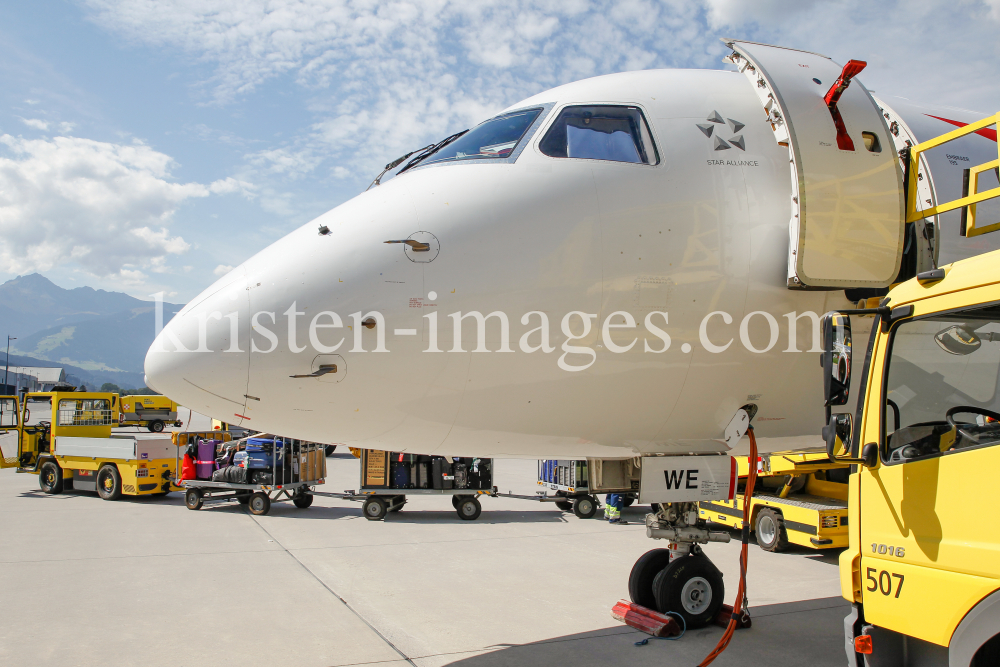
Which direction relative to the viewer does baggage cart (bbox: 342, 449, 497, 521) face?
to the viewer's left

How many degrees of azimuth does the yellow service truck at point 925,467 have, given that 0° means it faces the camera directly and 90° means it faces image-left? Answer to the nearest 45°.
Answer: approximately 90°

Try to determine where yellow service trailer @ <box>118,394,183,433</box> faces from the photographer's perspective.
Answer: facing to the left of the viewer

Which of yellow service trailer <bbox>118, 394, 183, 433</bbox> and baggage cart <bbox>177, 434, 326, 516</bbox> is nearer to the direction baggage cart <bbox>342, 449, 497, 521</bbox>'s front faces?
the baggage cart

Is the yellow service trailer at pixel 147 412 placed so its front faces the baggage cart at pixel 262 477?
no

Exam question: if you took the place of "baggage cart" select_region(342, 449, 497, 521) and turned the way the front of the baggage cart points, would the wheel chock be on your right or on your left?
on your left

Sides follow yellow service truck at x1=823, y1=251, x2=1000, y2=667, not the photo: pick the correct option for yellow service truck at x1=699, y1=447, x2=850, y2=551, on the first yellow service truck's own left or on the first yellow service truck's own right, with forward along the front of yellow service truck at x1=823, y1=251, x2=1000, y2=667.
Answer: on the first yellow service truck's own right

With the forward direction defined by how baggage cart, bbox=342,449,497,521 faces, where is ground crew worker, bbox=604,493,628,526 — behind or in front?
behind

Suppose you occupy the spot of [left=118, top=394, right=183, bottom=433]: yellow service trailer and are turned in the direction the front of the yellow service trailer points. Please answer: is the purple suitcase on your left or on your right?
on your left

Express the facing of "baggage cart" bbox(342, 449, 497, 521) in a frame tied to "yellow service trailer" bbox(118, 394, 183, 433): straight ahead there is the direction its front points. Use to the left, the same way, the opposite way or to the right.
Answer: the same way
